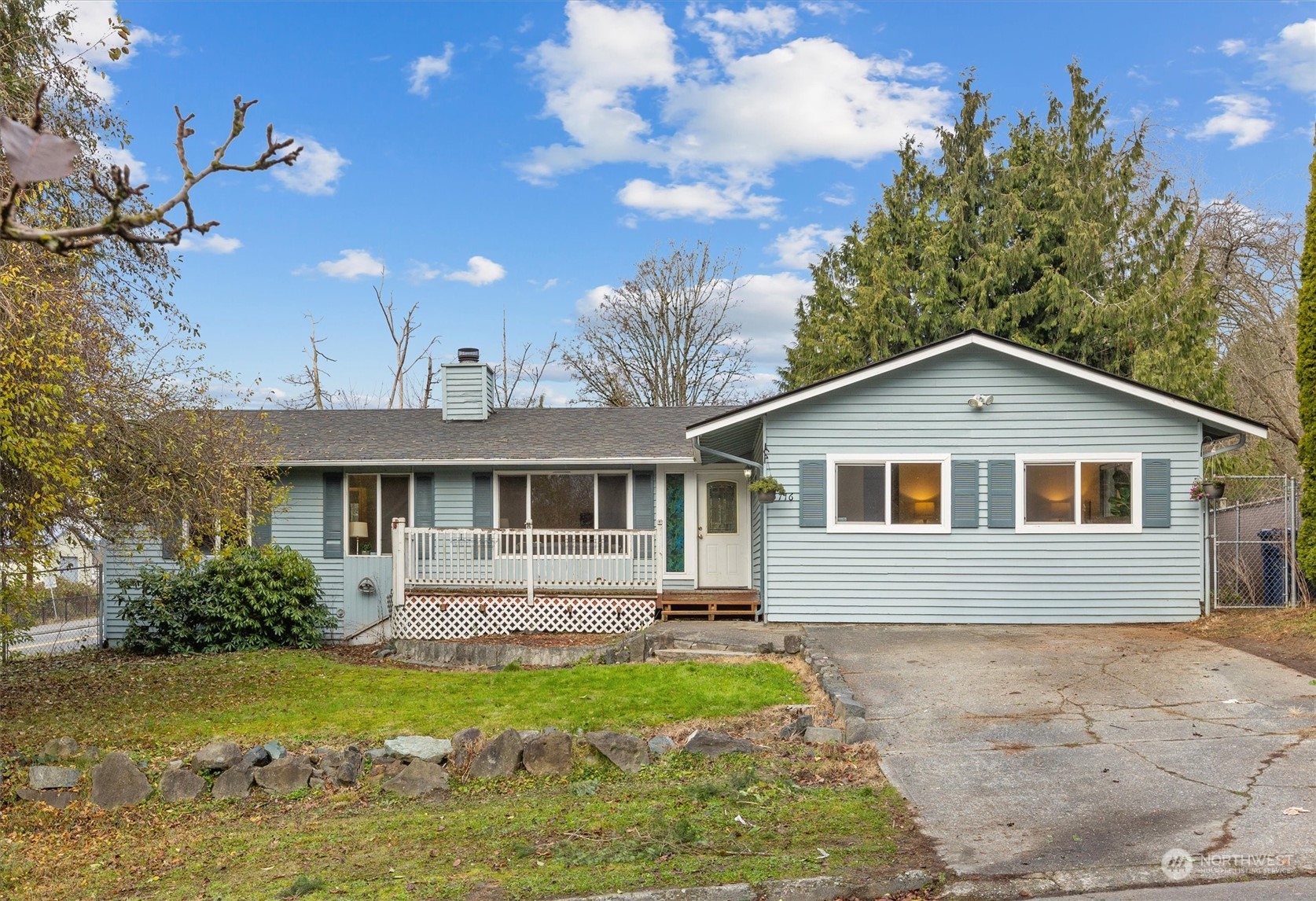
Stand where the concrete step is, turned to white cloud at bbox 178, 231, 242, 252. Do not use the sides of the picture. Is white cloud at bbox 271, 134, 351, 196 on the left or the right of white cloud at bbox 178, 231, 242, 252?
right

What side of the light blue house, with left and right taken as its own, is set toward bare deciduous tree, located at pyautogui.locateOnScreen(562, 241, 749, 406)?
back

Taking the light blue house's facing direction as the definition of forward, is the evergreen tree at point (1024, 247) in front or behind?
behind

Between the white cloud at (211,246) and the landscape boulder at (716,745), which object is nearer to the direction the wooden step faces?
the landscape boulder

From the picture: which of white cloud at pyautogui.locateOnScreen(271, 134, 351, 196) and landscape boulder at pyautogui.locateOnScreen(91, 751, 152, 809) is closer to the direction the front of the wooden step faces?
the landscape boulder

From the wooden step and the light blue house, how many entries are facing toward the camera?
2

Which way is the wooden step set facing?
toward the camera

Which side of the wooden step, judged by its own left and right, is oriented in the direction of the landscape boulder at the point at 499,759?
front

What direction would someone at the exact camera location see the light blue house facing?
facing the viewer

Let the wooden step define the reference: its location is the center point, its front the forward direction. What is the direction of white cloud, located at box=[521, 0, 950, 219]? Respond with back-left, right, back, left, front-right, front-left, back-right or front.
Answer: back

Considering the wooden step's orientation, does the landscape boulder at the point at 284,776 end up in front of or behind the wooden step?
in front
